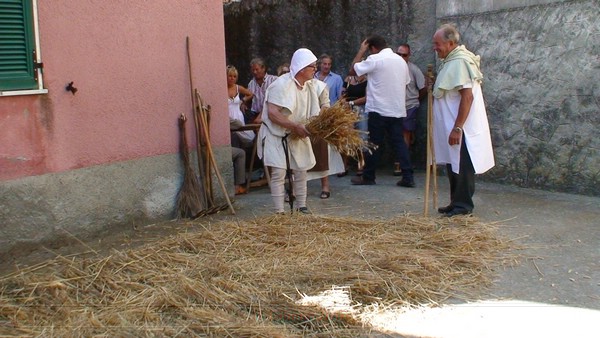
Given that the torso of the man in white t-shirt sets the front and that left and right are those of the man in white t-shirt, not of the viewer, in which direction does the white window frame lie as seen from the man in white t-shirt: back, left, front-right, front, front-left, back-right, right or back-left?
left

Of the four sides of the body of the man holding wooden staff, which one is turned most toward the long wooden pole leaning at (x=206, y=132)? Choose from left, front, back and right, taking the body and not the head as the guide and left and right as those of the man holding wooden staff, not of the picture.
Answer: front

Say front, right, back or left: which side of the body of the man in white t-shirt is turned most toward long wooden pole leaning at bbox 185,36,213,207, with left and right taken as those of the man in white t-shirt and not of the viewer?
left

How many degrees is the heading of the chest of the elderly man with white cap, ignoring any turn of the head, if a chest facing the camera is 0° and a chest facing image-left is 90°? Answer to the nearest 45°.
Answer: approximately 315°

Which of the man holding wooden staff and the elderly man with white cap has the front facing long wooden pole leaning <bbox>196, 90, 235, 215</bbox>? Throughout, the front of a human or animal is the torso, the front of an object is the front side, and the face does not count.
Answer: the man holding wooden staff

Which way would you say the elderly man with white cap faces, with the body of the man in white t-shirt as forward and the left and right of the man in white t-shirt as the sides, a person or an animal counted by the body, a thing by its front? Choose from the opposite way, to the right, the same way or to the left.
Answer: the opposite way

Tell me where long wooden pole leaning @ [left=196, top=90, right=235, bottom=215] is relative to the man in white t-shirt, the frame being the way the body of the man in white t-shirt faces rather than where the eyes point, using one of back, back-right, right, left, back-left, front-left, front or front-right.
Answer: left

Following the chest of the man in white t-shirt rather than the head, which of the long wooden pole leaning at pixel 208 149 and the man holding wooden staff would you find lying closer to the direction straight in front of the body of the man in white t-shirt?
the long wooden pole leaning

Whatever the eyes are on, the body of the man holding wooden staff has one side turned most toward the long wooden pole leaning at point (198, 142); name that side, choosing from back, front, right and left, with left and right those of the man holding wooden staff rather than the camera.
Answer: front

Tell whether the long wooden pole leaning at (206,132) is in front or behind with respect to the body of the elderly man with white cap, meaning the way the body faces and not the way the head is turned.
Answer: behind

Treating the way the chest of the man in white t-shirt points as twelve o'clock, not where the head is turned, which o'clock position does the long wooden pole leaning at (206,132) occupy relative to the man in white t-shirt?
The long wooden pole leaning is roughly at 9 o'clock from the man in white t-shirt.

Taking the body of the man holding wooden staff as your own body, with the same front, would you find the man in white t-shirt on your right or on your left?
on your right

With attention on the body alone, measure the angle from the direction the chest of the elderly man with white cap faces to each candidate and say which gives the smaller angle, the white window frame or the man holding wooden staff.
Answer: the man holding wooden staff

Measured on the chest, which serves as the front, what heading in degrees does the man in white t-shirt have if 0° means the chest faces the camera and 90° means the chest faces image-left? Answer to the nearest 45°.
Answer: approximately 135°
